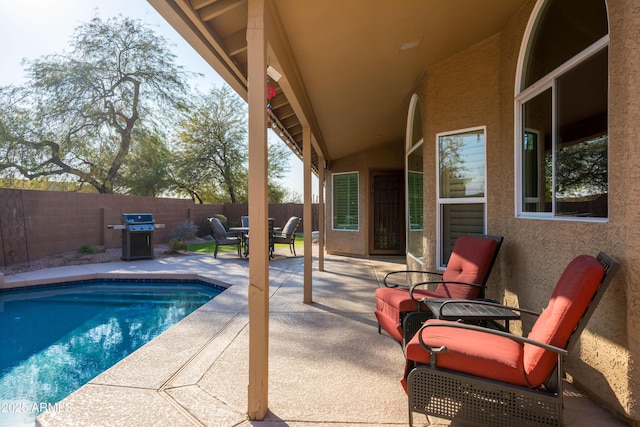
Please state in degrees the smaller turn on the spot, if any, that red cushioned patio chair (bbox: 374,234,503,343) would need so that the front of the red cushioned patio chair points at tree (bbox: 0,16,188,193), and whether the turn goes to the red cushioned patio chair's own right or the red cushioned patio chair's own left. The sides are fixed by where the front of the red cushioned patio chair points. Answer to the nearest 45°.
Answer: approximately 90° to the red cushioned patio chair's own right

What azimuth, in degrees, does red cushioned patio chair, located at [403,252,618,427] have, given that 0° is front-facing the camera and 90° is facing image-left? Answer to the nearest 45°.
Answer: approximately 90°

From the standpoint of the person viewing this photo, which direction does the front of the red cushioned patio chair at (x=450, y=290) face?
facing the viewer and to the left of the viewer

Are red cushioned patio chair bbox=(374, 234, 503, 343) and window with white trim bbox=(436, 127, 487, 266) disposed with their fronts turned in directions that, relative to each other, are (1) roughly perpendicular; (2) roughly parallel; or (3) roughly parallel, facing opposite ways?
roughly parallel

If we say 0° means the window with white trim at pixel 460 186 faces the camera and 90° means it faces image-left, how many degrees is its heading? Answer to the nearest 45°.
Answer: approximately 45°

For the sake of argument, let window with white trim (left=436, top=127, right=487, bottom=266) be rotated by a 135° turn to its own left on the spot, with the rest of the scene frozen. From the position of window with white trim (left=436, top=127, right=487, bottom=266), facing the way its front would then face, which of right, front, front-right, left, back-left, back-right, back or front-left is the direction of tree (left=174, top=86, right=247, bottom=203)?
back-left

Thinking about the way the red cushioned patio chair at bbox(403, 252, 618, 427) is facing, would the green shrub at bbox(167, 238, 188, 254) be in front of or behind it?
in front

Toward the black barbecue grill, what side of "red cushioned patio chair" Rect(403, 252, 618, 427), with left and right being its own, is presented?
front

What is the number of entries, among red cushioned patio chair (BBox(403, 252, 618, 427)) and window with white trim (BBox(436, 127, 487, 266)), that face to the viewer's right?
0

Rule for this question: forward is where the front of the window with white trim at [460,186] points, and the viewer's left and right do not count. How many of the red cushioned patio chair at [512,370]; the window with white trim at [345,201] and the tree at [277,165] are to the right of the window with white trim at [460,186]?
2
